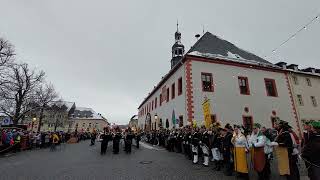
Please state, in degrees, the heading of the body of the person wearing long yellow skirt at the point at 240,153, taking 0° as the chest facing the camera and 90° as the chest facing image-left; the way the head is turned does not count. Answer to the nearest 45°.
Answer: approximately 45°

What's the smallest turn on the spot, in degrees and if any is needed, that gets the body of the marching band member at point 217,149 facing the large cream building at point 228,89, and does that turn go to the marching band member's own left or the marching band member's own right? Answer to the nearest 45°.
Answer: approximately 90° to the marching band member's own right

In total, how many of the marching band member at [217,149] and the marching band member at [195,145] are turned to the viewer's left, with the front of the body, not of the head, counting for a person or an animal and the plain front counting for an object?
2

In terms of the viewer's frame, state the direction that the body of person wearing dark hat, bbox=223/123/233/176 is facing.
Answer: to the viewer's left

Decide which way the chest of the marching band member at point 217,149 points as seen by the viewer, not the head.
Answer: to the viewer's left

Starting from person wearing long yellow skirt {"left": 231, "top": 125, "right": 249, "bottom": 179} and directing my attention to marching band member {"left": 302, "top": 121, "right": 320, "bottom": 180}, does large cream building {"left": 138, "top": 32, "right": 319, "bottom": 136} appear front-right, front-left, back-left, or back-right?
back-left

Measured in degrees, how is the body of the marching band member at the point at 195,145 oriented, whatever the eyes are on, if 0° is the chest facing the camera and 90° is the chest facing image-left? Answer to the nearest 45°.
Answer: approximately 90°
